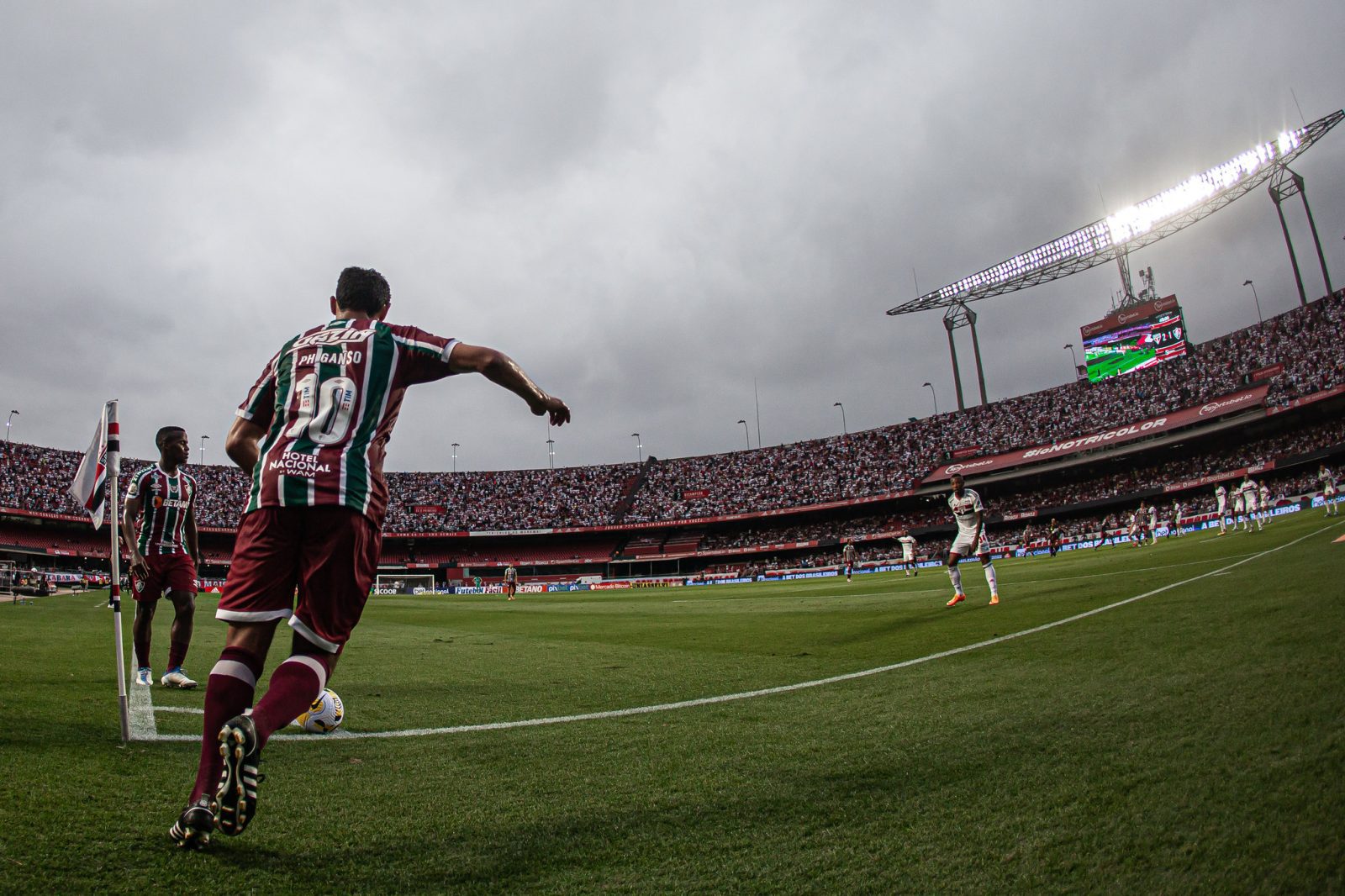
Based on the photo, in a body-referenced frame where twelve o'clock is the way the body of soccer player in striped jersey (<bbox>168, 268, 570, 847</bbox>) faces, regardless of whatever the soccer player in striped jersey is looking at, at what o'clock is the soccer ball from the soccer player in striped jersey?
The soccer ball is roughly at 12 o'clock from the soccer player in striped jersey.

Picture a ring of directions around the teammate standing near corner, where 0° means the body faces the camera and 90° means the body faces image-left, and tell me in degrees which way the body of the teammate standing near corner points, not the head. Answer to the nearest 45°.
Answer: approximately 315°

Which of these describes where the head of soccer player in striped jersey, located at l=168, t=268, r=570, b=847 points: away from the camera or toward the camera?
away from the camera

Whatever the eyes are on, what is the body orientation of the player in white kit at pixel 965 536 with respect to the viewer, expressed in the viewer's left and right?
facing the viewer and to the left of the viewer

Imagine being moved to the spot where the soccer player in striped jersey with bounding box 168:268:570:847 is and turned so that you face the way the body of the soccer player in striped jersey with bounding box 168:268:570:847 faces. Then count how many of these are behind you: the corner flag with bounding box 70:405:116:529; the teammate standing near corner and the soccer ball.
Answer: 0

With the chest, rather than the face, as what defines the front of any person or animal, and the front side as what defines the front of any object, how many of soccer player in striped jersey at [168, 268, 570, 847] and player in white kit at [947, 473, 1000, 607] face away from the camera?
1

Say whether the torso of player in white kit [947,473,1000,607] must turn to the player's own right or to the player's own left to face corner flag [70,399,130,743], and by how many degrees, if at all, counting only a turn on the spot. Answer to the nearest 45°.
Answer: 0° — they already face it

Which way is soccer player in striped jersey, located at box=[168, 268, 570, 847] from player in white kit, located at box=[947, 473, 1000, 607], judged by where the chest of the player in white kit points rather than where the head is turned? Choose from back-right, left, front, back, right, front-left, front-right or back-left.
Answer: front-left

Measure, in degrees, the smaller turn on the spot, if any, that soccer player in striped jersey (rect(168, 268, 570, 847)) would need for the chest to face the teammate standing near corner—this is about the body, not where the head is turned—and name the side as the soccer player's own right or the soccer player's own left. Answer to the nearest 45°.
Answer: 0° — they already face them

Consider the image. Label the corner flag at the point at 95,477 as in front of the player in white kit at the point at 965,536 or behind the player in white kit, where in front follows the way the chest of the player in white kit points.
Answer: in front

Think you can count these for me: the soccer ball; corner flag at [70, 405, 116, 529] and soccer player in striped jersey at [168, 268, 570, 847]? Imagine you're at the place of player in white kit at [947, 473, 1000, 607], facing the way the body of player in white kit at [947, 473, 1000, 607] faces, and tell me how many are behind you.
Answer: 0

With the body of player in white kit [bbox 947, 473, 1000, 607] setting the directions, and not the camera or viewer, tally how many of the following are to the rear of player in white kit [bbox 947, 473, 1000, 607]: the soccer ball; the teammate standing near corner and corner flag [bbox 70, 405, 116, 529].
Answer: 0

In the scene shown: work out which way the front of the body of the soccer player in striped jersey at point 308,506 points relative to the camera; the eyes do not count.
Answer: away from the camera

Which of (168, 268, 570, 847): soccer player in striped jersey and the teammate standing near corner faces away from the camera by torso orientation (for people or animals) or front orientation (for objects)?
the soccer player in striped jersey

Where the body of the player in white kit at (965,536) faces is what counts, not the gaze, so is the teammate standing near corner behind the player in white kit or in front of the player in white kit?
in front

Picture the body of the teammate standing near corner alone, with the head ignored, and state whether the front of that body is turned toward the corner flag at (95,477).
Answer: no

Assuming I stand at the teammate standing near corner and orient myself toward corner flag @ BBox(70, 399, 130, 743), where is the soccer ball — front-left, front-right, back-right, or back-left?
front-left

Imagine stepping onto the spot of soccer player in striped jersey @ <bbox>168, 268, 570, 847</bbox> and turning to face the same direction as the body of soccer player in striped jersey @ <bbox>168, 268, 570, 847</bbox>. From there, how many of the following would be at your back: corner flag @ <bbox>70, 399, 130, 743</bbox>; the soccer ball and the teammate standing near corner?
0

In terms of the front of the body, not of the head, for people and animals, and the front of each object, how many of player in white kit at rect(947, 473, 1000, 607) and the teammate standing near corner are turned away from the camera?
0

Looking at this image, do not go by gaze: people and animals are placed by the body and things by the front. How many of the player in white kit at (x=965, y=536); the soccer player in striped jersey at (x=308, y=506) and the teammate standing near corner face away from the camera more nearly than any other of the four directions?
1
